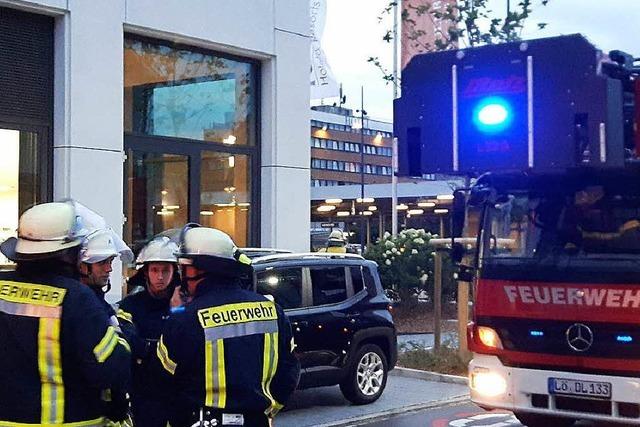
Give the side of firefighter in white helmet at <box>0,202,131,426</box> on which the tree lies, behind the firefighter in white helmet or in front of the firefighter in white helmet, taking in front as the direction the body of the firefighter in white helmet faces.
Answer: in front

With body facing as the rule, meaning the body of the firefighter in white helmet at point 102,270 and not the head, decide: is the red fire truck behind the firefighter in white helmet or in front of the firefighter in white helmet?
in front

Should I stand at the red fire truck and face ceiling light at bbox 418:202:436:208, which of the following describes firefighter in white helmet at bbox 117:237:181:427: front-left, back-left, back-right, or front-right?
back-left

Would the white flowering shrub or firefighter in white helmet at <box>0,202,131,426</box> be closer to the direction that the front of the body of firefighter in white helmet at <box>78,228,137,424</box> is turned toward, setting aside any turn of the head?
the white flowering shrub

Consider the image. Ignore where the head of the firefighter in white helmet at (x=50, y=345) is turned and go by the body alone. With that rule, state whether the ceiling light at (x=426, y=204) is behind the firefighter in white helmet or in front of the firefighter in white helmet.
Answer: in front

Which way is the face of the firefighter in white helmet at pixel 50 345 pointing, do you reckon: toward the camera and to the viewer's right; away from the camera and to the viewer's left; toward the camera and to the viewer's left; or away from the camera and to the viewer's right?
away from the camera and to the viewer's right

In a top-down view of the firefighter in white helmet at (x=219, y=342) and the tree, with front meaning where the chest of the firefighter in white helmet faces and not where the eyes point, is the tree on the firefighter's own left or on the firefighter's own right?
on the firefighter's own right

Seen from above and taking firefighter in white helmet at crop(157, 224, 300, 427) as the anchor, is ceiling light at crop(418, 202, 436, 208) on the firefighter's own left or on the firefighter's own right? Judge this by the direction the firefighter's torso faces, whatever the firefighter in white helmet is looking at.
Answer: on the firefighter's own right
